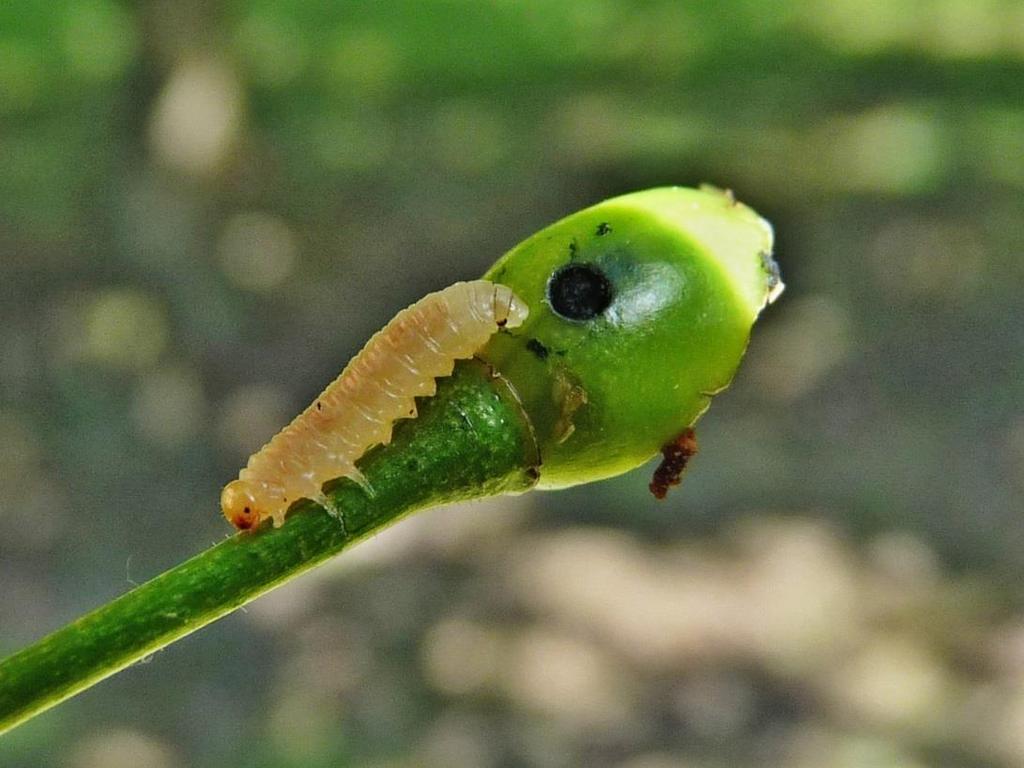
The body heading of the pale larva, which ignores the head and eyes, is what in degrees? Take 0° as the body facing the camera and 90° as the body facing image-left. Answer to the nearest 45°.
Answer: approximately 90°
